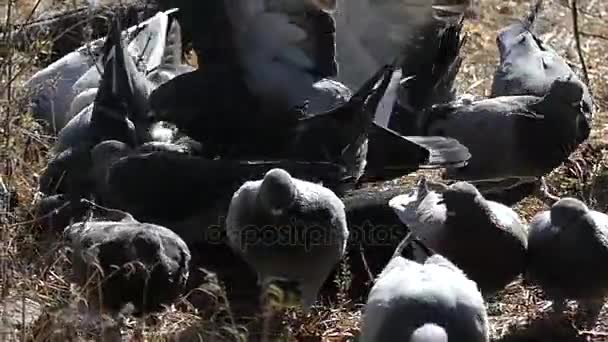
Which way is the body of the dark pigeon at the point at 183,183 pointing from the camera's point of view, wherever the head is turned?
to the viewer's left

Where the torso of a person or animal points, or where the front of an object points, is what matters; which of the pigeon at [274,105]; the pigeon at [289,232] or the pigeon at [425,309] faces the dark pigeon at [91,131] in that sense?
the pigeon at [274,105]

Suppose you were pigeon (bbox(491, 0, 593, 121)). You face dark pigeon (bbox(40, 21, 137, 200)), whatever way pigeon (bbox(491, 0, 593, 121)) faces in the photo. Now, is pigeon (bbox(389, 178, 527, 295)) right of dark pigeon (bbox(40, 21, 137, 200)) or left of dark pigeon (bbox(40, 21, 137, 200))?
left

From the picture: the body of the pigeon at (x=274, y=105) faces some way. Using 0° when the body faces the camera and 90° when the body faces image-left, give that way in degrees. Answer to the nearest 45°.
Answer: approximately 90°

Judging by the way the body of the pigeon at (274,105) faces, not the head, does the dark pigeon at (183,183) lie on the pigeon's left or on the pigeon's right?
on the pigeon's left

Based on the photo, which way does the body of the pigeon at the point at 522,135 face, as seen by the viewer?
to the viewer's right
